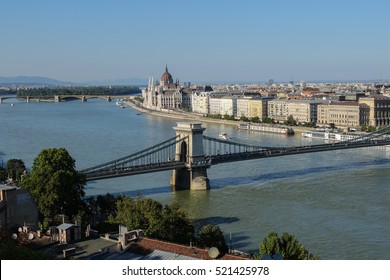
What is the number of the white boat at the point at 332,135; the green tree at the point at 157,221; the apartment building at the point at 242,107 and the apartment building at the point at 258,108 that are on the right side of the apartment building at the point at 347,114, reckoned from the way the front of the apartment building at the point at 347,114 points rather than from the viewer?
2

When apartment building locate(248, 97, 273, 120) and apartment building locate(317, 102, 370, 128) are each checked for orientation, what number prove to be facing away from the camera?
0

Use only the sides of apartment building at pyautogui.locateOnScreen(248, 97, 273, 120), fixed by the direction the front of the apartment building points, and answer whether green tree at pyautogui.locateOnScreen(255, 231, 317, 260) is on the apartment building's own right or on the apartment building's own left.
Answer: on the apartment building's own left

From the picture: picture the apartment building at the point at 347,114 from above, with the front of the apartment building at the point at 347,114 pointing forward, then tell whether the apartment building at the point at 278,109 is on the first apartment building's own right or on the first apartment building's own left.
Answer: on the first apartment building's own right

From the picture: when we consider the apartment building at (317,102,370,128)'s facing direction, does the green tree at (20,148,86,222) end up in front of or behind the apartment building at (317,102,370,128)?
in front

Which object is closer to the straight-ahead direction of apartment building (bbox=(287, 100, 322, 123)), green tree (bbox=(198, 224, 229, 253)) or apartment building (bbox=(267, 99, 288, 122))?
the green tree

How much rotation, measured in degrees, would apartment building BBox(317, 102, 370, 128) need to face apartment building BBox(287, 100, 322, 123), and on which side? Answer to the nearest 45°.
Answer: approximately 90° to its right

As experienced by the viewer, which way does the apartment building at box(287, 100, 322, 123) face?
facing the viewer and to the left of the viewer

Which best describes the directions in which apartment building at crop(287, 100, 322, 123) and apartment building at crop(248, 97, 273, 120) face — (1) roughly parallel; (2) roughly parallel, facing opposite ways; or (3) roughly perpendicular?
roughly parallel

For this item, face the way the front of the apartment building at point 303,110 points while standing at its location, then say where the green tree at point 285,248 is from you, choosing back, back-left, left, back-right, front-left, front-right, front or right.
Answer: front-left

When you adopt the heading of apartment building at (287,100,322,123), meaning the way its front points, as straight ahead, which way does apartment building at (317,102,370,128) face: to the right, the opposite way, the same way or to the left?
the same way

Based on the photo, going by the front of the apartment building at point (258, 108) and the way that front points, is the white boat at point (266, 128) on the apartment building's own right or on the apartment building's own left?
on the apartment building's own left

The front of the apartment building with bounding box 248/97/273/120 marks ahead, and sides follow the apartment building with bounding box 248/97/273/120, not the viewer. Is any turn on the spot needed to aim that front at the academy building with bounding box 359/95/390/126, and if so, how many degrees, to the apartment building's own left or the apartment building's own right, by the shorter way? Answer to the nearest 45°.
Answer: approximately 90° to the apartment building's own left

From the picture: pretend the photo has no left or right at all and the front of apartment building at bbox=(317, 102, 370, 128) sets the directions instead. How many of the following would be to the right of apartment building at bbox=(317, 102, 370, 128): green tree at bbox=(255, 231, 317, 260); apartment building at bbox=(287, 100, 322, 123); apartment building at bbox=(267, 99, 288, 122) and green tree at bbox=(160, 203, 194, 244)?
2
